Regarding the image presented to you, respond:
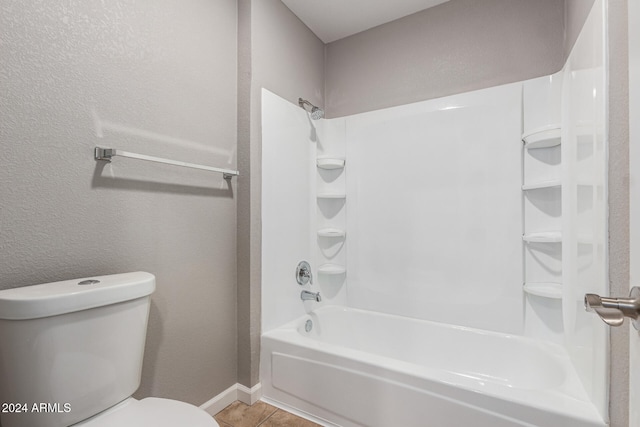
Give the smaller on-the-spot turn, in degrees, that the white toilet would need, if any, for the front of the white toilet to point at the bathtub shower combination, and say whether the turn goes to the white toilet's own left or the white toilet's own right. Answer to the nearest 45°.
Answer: approximately 45° to the white toilet's own left

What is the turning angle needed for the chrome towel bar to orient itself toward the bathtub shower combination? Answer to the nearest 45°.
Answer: approximately 45° to its left

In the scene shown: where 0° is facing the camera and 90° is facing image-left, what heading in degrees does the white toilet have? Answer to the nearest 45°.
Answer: approximately 315°

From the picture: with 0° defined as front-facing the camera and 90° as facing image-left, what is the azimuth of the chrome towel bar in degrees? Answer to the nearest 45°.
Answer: approximately 315°
